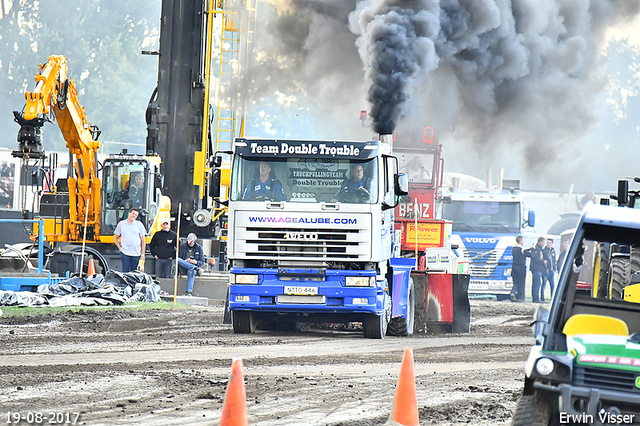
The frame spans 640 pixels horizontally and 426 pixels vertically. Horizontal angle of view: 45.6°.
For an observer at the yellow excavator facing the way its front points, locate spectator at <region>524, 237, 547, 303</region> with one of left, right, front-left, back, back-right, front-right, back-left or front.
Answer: back-left

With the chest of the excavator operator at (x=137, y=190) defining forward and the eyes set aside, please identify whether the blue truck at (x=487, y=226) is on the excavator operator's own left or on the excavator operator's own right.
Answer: on the excavator operator's own left

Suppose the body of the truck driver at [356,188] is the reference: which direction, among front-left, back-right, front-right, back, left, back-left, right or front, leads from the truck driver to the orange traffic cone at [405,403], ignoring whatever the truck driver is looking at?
front

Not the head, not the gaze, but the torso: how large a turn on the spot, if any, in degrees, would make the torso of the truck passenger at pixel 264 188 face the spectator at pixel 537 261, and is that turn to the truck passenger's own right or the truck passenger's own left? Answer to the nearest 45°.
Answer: approximately 135° to the truck passenger's own left

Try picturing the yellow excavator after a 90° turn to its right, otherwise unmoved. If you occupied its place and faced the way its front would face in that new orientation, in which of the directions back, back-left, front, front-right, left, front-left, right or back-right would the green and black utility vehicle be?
back-left

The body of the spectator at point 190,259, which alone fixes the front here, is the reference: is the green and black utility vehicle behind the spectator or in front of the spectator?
in front

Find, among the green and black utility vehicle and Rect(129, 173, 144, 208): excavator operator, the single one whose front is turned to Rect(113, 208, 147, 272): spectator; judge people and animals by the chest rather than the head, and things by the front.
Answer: Rect(129, 173, 144, 208): excavator operator

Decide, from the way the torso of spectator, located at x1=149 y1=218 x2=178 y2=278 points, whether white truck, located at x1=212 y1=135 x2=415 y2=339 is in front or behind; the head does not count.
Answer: in front

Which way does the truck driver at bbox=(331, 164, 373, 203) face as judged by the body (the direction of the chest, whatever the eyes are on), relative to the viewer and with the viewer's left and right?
facing the viewer

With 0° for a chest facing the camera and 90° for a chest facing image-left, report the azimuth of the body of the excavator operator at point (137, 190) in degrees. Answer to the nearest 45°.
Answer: approximately 0°
